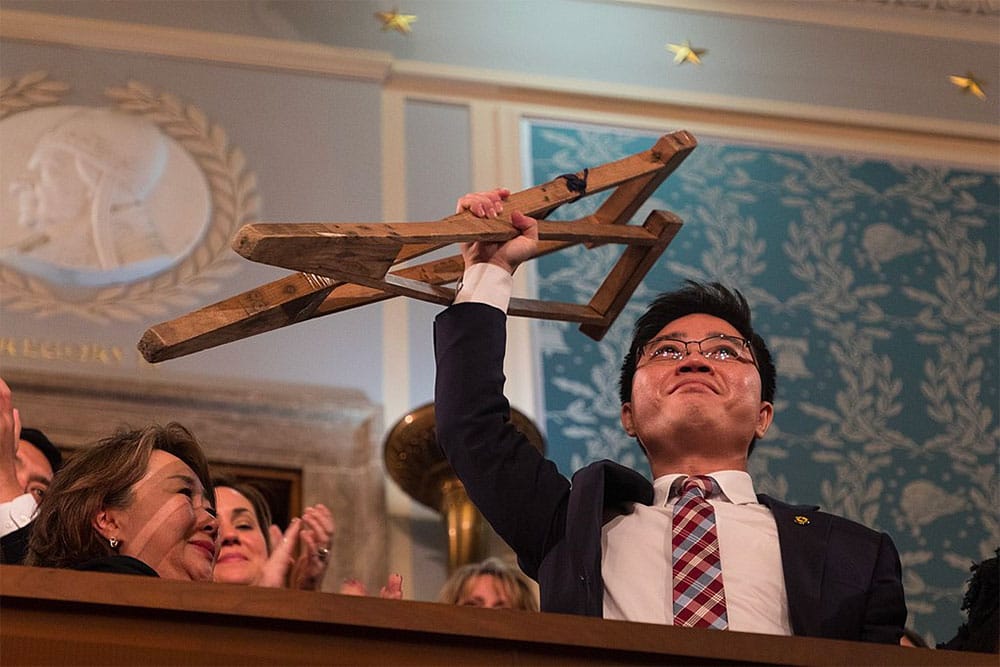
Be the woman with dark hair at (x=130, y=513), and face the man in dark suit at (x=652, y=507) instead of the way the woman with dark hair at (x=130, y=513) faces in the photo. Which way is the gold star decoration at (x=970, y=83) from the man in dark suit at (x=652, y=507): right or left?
left

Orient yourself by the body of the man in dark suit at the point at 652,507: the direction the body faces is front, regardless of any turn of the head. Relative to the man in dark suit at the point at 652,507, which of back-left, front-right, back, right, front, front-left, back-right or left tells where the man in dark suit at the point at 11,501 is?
right

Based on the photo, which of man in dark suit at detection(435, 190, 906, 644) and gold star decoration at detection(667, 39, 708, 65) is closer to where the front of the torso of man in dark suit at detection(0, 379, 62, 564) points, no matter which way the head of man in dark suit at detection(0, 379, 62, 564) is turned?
the man in dark suit

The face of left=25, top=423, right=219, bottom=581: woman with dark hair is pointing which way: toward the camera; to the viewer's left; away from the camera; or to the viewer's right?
to the viewer's right

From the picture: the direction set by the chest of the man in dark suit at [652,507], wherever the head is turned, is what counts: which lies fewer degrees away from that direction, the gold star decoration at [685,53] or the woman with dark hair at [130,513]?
the woman with dark hair

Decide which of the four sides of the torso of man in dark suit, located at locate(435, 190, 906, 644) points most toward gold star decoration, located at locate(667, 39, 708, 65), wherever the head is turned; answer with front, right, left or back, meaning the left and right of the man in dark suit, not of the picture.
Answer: back

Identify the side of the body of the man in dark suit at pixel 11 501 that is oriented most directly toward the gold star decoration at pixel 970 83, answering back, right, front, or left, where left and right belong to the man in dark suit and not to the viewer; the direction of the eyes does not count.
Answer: left

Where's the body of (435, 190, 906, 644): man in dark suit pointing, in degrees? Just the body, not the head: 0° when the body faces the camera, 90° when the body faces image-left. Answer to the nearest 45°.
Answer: approximately 0°

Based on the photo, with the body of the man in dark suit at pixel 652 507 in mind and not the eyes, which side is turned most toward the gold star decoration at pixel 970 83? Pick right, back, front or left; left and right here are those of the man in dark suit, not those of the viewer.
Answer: back

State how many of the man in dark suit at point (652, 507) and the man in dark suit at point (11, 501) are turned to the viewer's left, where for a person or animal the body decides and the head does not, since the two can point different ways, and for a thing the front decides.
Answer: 0
